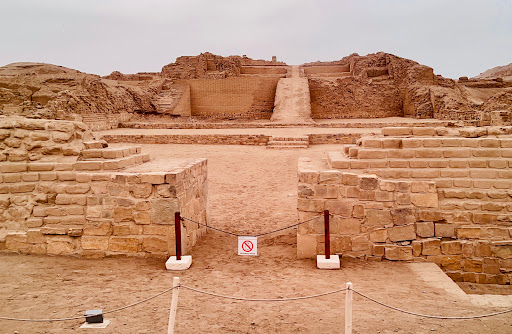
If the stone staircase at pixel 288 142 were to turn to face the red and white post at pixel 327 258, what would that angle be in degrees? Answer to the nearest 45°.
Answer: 0° — it already faces it

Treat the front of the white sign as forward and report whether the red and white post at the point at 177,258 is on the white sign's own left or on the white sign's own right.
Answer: on the white sign's own right

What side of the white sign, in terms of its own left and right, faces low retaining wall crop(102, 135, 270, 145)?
back

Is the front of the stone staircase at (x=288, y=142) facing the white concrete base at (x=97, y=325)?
yes

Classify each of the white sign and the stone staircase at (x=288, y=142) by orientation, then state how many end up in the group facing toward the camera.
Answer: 2

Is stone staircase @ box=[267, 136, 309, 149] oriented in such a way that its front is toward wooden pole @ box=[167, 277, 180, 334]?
yes

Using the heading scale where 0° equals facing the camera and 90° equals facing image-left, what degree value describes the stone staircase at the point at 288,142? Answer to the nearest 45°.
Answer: approximately 0°
